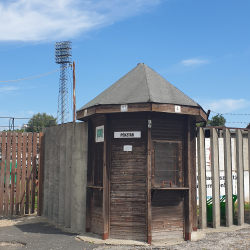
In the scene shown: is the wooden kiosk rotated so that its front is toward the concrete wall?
no

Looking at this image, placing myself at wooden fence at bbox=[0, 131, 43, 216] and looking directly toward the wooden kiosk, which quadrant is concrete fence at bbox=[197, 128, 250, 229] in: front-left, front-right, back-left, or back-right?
front-left

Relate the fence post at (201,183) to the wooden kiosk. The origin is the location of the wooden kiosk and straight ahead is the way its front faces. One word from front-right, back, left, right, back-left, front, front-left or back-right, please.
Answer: back-left

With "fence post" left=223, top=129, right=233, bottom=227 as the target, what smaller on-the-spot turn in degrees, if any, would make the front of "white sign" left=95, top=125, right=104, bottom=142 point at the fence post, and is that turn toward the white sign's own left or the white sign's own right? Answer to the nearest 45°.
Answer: approximately 135° to the white sign's own left

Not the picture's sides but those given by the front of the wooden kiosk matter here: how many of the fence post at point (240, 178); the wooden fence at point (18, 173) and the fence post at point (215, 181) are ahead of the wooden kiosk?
0

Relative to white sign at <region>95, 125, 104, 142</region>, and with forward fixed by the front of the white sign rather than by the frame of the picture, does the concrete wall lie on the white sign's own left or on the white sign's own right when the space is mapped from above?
on the white sign's own right

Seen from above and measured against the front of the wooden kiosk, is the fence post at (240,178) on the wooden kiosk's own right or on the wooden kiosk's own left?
on the wooden kiosk's own left

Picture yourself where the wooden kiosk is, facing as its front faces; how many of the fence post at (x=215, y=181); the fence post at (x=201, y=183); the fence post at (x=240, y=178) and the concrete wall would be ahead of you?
0

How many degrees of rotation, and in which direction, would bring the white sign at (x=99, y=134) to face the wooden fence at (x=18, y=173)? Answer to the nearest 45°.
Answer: approximately 90° to its right

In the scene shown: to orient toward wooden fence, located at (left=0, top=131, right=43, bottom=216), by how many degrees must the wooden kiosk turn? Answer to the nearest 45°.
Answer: approximately 135° to its right

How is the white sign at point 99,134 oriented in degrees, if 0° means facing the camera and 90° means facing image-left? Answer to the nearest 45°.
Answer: approximately 45°

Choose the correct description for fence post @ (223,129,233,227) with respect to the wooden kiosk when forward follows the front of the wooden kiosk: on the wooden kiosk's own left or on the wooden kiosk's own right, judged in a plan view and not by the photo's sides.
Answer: on the wooden kiosk's own left

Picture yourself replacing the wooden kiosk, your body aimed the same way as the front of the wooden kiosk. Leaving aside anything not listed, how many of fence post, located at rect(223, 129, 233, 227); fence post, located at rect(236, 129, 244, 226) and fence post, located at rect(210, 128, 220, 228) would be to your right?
0

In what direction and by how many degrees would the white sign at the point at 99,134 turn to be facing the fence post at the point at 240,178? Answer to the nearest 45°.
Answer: approximately 135° to its left

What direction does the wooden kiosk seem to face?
toward the camera

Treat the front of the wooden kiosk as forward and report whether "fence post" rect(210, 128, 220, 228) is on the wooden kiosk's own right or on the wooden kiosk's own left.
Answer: on the wooden kiosk's own left
